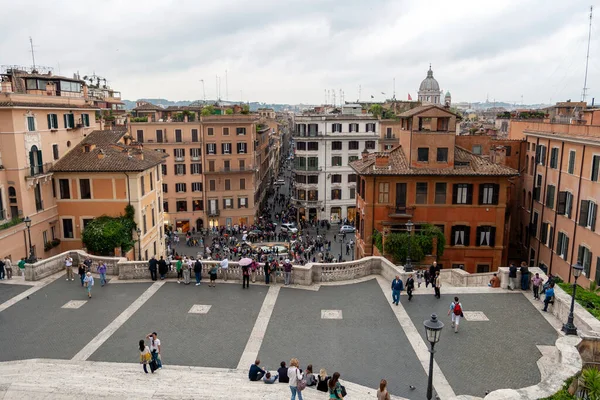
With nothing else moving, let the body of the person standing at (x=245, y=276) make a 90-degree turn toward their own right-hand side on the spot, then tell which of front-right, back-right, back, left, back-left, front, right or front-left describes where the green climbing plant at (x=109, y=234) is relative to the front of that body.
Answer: back-left

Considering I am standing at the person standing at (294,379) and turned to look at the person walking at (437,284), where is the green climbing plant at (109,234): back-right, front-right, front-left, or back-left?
front-left

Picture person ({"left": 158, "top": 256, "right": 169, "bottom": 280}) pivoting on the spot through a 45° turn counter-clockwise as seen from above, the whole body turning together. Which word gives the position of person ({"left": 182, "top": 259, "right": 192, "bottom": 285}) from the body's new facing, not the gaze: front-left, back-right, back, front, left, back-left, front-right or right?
back

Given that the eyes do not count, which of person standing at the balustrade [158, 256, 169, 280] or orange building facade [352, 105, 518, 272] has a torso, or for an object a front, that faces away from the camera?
the person standing at the balustrade

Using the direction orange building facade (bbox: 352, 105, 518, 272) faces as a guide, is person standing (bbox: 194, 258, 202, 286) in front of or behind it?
in front

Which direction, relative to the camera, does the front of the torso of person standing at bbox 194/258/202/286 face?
away from the camera

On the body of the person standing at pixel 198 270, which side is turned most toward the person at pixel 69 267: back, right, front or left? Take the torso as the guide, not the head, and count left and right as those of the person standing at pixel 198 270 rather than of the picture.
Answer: left

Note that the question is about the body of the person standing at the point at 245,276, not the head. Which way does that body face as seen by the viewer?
away from the camera

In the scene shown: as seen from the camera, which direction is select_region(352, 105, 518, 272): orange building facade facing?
toward the camera

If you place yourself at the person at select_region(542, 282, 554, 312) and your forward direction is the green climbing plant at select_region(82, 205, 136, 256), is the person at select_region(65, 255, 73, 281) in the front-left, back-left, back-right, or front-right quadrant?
front-left

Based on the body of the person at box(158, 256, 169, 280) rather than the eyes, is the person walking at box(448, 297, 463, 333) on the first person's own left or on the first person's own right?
on the first person's own right

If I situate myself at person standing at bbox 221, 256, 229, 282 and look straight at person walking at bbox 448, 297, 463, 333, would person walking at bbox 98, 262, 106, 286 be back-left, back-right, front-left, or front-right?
back-right

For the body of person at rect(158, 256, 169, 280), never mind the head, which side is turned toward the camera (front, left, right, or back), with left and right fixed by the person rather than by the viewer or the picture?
back

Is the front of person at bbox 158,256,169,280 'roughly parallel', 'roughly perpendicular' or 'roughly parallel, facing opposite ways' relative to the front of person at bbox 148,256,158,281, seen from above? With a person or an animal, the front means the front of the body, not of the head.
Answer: roughly parallel
